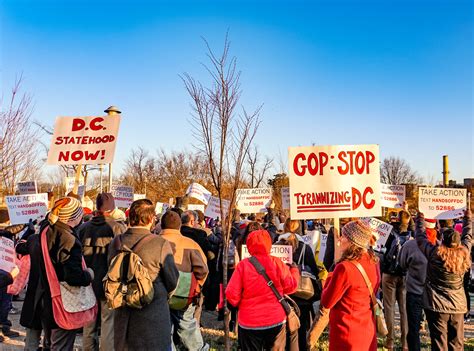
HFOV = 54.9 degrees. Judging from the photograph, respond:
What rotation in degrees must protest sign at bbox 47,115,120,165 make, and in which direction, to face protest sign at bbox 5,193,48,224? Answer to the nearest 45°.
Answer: approximately 135° to its right

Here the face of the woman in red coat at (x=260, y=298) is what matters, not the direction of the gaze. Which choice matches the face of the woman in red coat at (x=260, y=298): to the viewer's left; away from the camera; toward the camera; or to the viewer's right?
away from the camera

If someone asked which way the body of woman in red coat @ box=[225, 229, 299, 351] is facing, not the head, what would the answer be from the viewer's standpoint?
away from the camera

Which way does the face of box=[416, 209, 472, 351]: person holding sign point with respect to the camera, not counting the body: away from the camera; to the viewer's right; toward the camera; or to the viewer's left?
away from the camera

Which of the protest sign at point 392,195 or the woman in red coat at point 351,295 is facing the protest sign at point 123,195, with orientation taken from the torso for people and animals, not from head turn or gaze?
the woman in red coat

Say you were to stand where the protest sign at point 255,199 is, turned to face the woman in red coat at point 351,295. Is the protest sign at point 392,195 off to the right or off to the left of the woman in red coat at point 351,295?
left
